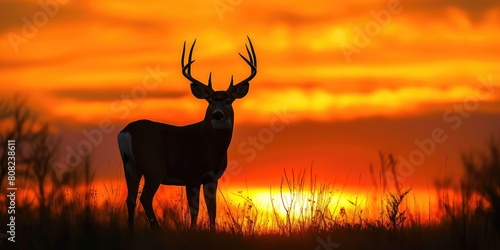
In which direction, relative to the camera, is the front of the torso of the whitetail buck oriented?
to the viewer's right
